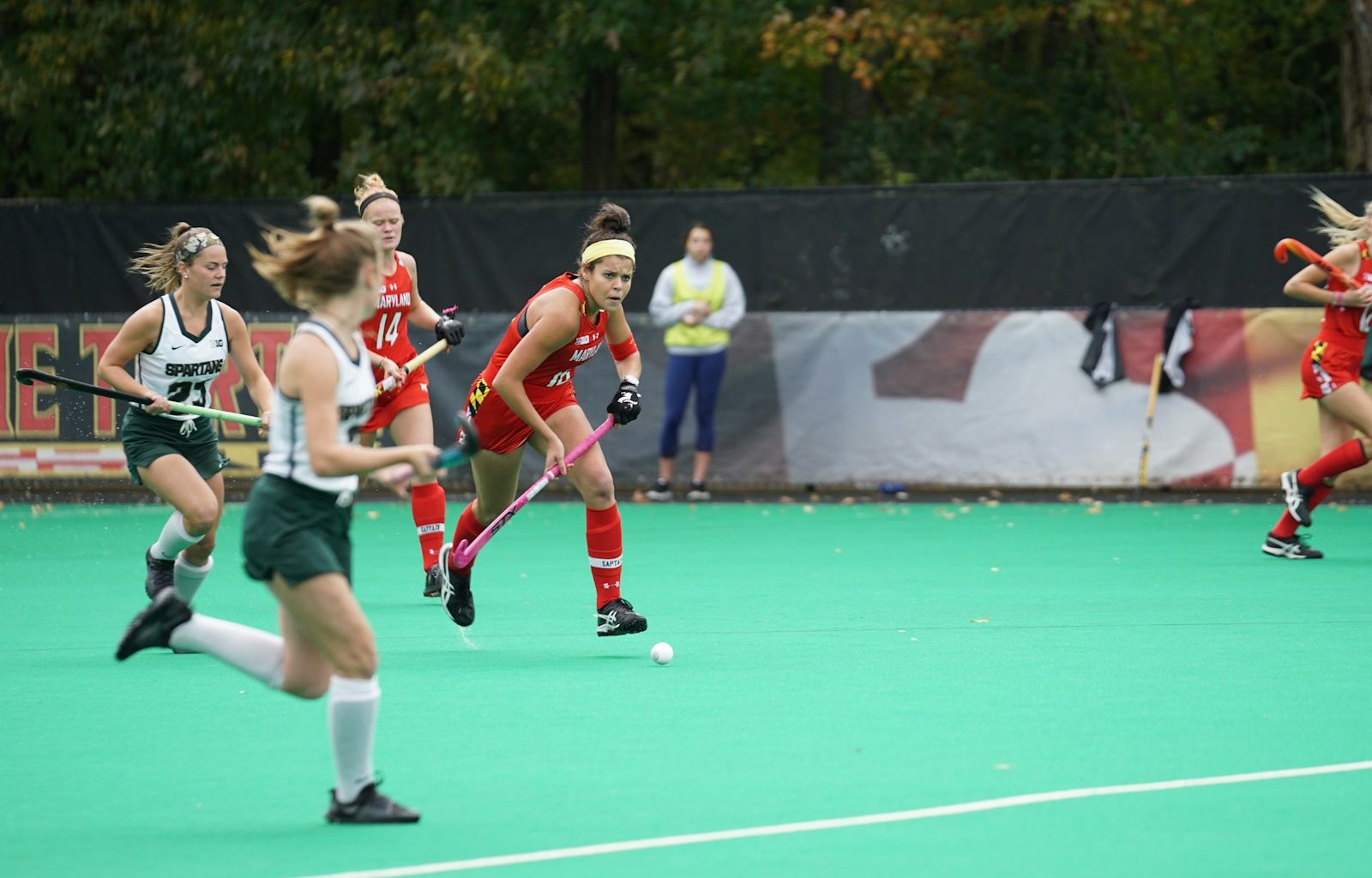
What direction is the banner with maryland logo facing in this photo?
toward the camera

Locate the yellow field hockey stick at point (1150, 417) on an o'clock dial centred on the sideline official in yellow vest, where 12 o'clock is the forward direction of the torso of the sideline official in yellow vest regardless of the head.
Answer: The yellow field hockey stick is roughly at 9 o'clock from the sideline official in yellow vest.

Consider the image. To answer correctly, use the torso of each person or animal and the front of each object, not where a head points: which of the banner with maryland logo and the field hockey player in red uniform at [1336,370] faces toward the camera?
the banner with maryland logo

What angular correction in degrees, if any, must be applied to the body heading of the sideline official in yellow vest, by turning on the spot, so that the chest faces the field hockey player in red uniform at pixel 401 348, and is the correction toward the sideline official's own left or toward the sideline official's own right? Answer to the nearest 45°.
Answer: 0° — they already face them

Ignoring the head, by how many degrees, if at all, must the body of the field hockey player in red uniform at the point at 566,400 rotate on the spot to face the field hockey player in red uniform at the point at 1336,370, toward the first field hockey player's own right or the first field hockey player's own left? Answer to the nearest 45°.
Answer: approximately 90° to the first field hockey player's own left

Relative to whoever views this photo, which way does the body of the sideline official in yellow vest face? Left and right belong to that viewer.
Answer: facing the viewer

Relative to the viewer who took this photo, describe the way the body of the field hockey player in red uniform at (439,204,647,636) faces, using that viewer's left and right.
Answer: facing the viewer and to the right of the viewer

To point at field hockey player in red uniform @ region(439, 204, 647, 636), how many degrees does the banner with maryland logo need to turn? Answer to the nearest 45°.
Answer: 0° — it already faces them
